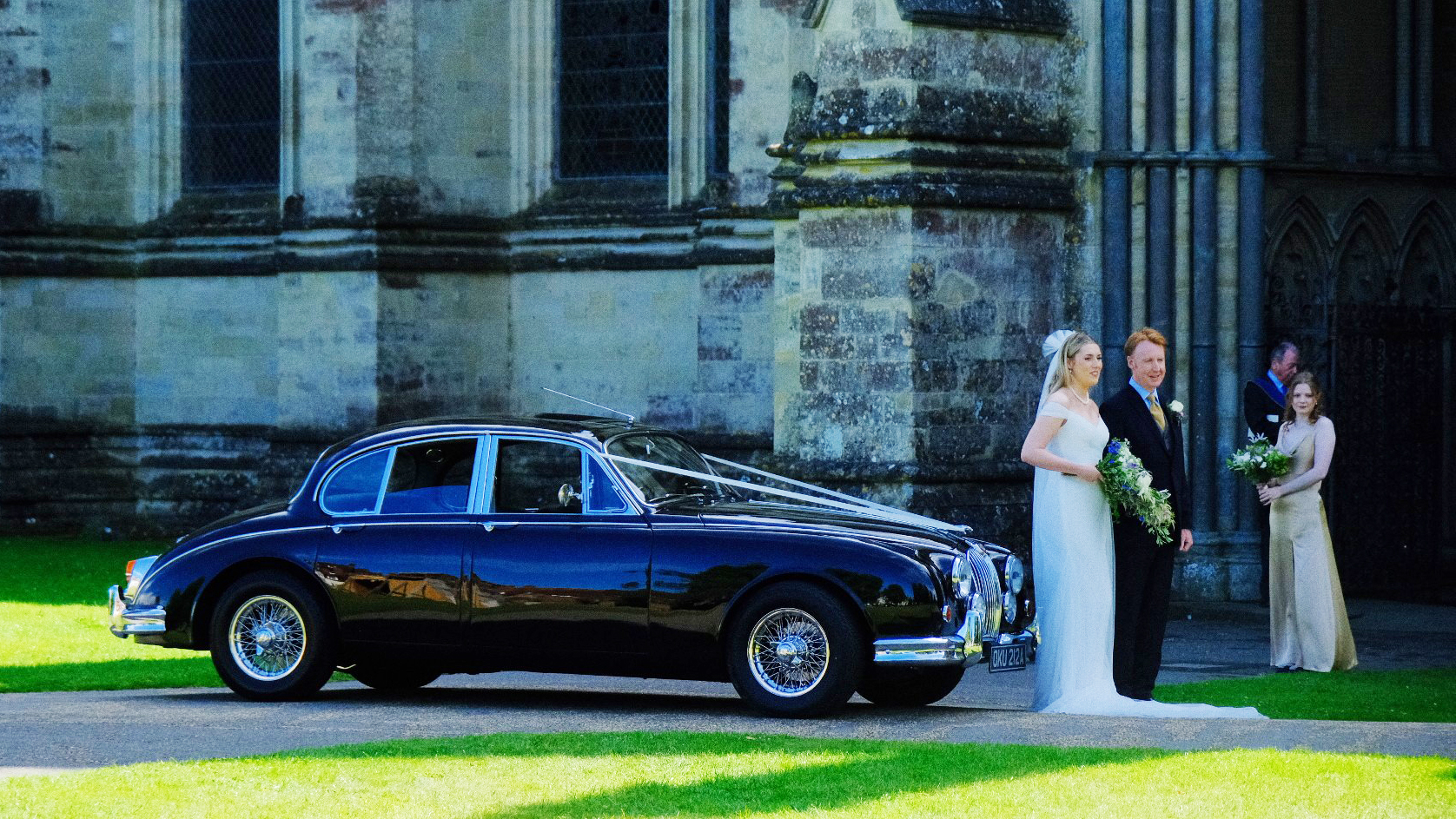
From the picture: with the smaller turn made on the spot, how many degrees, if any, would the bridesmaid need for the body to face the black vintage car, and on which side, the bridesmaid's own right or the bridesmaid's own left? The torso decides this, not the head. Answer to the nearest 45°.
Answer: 0° — they already face it

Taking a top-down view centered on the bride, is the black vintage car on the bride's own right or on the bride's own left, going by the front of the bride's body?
on the bride's own right

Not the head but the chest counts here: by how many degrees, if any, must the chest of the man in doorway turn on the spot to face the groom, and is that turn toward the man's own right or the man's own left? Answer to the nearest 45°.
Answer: approximately 45° to the man's own right

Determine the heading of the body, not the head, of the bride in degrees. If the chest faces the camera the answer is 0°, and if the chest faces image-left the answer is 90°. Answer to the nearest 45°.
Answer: approximately 315°

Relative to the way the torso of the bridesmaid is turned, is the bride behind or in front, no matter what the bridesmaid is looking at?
in front

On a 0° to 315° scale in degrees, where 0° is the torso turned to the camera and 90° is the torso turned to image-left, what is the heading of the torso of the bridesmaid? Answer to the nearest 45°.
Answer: approximately 45°

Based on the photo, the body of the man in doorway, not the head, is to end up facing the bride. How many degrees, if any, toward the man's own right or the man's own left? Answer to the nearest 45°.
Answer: approximately 45° to the man's own right

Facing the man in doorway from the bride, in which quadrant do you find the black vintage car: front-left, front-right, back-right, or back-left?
back-left

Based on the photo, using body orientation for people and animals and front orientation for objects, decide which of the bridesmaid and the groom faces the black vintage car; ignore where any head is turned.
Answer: the bridesmaid

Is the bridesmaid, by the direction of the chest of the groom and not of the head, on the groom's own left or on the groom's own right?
on the groom's own left

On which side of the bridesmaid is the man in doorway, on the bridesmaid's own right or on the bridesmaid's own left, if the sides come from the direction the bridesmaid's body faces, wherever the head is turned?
on the bridesmaid's own right

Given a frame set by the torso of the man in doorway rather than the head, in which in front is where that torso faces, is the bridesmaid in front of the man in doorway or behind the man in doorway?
in front
